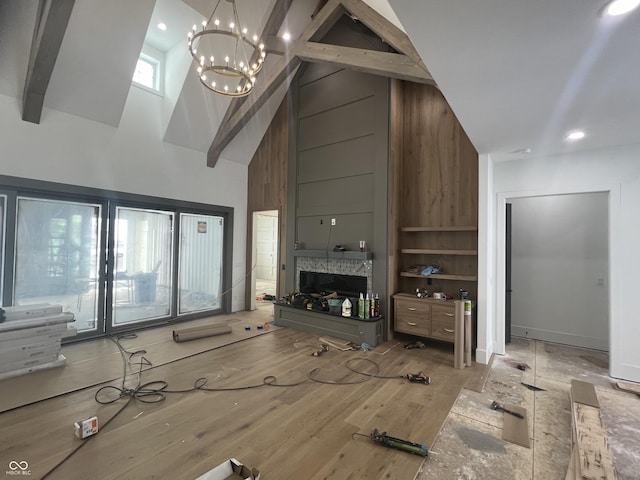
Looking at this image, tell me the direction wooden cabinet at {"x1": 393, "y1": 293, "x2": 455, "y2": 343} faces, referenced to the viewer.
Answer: facing the viewer and to the left of the viewer

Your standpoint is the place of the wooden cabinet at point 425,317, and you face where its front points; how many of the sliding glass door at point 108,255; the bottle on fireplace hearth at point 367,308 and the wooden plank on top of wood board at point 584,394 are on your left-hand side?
1

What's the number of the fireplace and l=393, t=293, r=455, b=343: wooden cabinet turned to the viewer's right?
0

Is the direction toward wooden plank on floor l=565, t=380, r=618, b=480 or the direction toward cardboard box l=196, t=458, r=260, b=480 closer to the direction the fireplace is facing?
the cardboard box

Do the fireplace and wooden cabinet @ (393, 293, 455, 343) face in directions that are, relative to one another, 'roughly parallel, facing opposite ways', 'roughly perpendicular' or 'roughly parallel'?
roughly parallel

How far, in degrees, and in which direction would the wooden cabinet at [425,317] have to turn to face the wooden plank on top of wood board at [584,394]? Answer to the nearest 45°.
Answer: approximately 90° to its left

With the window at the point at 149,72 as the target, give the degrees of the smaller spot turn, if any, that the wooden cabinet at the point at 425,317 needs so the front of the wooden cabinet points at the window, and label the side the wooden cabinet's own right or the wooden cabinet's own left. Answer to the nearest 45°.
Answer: approximately 45° to the wooden cabinet's own right

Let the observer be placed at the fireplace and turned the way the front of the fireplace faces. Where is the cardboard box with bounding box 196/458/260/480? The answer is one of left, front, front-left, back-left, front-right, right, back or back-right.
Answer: front-left

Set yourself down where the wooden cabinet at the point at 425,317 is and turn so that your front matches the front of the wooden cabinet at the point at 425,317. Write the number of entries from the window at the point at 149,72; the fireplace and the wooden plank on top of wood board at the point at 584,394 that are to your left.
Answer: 1
